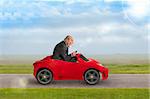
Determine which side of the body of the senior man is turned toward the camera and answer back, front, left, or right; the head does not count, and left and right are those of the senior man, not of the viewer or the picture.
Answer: right

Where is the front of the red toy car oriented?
to the viewer's right
